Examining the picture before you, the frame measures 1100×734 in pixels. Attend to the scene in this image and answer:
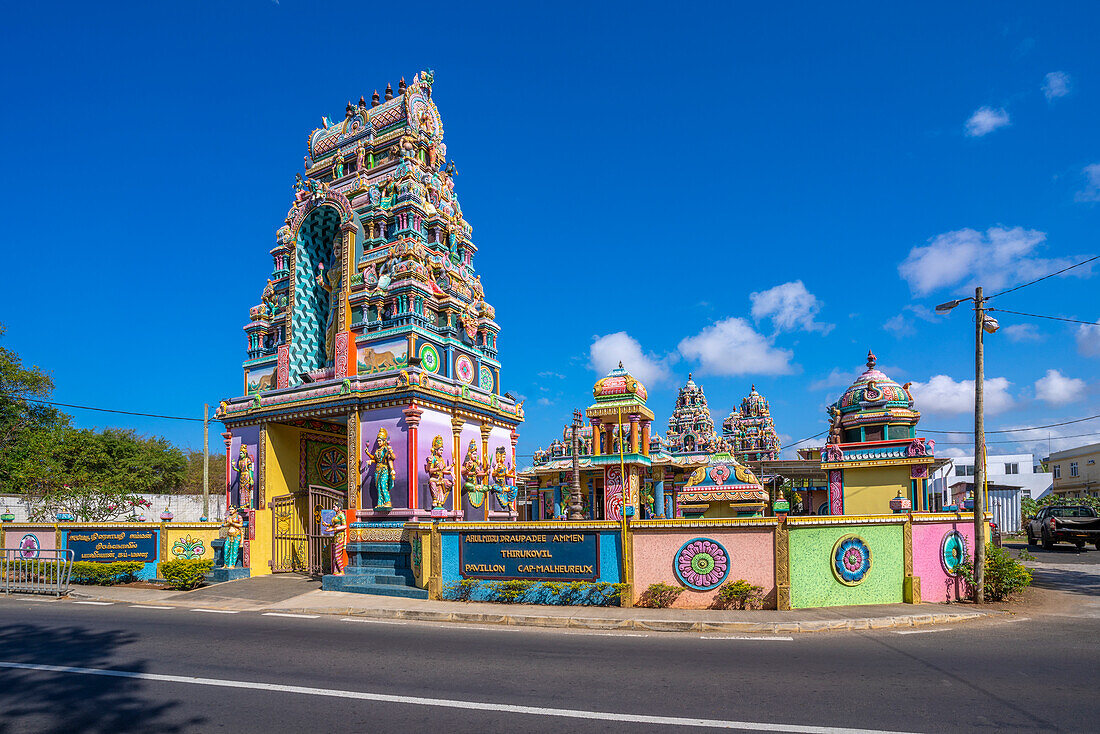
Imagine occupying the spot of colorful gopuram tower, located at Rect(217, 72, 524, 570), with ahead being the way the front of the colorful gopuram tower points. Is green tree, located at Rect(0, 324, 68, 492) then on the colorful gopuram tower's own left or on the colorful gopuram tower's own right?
on the colorful gopuram tower's own right

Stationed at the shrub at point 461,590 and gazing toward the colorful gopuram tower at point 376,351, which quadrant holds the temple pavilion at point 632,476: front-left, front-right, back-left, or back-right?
front-right

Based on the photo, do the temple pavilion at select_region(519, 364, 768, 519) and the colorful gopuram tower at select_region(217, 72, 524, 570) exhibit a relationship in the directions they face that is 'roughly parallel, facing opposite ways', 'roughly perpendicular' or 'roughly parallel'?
roughly parallel

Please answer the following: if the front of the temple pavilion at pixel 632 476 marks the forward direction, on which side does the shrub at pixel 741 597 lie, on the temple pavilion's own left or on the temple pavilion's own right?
on the temple pavilion's own left

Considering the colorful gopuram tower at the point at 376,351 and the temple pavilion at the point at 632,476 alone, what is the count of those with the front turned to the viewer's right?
0

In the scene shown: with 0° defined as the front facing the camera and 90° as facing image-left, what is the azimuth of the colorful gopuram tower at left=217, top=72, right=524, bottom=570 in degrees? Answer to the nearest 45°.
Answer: approximately 45°

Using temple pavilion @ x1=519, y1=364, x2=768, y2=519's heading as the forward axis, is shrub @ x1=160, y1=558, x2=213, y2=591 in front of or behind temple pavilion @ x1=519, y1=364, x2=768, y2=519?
in front

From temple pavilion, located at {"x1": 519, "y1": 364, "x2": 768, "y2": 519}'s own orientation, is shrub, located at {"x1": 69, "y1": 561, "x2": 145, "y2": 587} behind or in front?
in front

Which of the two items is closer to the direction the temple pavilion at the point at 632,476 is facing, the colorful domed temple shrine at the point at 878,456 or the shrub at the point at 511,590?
the shrub

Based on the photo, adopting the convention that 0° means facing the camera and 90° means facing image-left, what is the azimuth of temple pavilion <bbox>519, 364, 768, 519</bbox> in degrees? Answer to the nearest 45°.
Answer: approximately 45°

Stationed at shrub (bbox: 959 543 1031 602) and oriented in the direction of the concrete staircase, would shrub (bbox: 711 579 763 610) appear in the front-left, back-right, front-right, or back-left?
front-left

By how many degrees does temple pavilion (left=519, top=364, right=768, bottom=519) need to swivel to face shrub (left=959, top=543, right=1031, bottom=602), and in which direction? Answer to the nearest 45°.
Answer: approximately 45° to its left

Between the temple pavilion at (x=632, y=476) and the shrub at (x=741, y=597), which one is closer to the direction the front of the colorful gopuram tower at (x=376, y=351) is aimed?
the shrub
